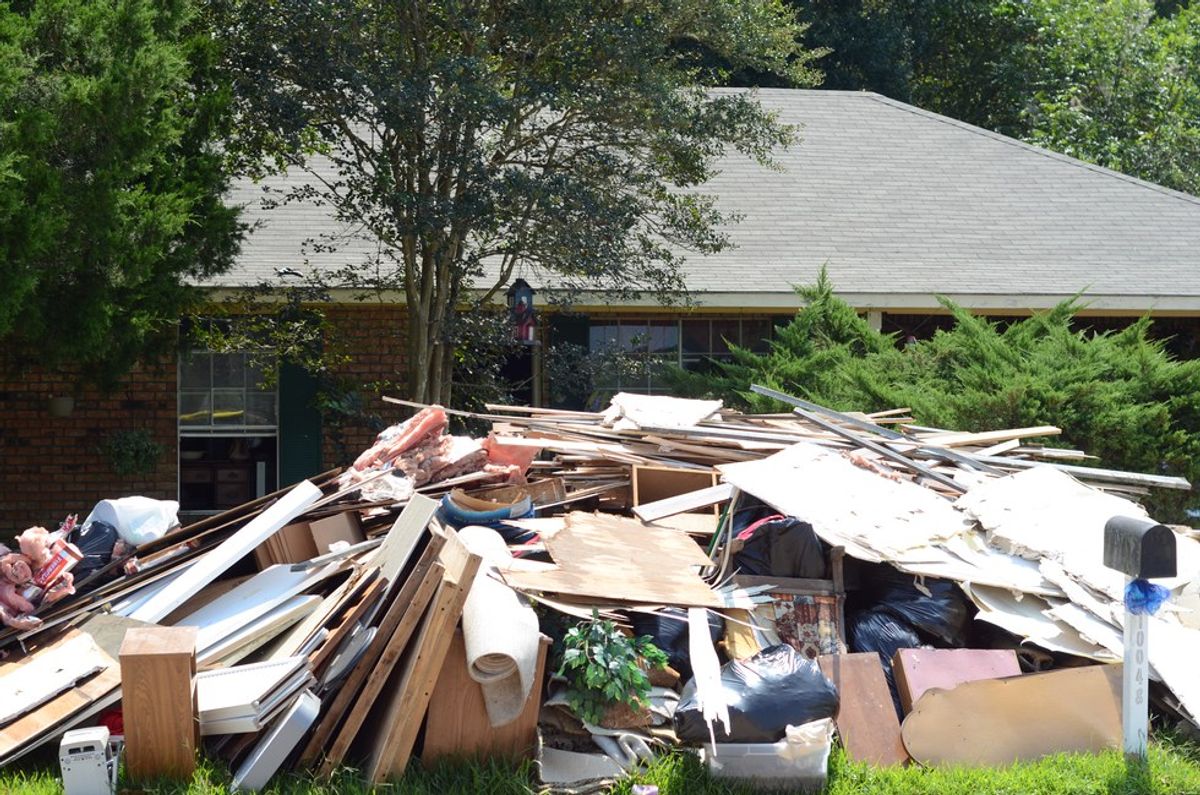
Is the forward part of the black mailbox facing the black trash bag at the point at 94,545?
no

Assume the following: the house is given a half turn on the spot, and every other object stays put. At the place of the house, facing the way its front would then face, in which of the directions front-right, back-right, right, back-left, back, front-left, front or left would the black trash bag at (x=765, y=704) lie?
back

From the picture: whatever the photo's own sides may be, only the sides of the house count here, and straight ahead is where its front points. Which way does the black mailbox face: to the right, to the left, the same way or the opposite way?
the same way

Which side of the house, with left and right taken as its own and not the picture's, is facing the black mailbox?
front

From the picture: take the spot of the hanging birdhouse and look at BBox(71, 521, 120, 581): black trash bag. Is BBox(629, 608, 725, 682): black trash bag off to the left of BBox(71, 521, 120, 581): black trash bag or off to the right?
left

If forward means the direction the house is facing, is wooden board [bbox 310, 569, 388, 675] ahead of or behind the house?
ahead

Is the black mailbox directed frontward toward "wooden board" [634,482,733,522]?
no

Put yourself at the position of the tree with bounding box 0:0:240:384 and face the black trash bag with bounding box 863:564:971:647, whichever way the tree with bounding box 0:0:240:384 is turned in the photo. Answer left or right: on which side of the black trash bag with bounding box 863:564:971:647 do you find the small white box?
right

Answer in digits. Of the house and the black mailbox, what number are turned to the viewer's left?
0

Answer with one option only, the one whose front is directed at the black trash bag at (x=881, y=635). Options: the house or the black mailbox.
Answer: the house

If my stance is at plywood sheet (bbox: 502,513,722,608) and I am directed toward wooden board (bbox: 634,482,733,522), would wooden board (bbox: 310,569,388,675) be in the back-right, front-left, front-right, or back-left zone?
back-left

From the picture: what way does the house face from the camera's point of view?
toward the camera

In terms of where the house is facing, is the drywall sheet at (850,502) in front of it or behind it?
in front

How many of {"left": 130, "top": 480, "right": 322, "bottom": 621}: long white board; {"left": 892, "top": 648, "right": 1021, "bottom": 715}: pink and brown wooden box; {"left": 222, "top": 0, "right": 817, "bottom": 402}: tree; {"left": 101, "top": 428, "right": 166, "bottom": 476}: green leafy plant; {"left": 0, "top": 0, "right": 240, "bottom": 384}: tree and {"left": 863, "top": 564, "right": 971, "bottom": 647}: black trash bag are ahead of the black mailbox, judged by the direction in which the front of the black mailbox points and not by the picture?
0

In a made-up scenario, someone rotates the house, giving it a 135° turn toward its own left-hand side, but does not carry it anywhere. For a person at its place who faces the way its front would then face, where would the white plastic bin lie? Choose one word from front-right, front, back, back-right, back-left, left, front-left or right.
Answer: back-right
